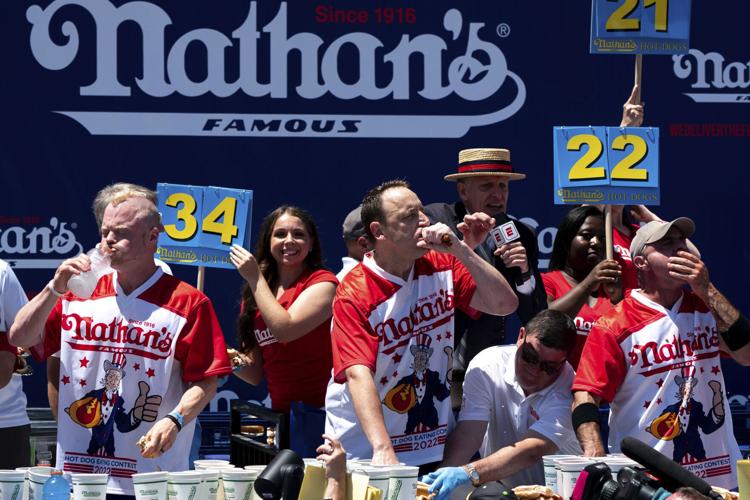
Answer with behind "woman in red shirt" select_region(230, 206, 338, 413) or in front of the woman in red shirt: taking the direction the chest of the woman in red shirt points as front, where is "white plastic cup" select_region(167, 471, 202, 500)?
in front

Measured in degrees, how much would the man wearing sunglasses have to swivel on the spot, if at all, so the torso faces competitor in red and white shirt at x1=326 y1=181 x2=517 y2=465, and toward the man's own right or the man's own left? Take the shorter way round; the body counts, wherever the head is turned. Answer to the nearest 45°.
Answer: approximately 45° to the man's own right

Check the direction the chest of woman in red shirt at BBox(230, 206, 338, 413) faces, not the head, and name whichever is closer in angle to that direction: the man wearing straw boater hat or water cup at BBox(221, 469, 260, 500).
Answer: the water cup

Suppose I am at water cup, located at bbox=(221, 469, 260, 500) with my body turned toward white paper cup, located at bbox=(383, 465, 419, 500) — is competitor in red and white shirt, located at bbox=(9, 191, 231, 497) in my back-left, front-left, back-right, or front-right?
back-left

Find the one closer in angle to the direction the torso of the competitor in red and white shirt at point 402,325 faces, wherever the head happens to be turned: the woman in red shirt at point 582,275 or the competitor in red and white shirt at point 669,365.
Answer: the competitor in red and white shirt

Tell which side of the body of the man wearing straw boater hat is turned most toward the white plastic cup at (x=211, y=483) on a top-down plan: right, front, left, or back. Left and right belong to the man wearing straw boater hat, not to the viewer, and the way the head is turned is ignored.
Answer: front

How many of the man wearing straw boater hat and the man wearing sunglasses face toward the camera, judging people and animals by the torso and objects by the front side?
2

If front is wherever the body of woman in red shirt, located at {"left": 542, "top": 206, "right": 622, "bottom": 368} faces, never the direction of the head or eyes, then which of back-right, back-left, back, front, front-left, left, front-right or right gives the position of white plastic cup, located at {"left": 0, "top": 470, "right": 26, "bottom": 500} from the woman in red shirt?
right

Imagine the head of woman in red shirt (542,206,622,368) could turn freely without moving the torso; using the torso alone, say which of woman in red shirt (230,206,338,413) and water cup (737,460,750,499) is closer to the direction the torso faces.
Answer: the water cup

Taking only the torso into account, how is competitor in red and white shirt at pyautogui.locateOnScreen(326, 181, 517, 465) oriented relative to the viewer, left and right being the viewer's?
facing the viewer and to the right of the viewer
